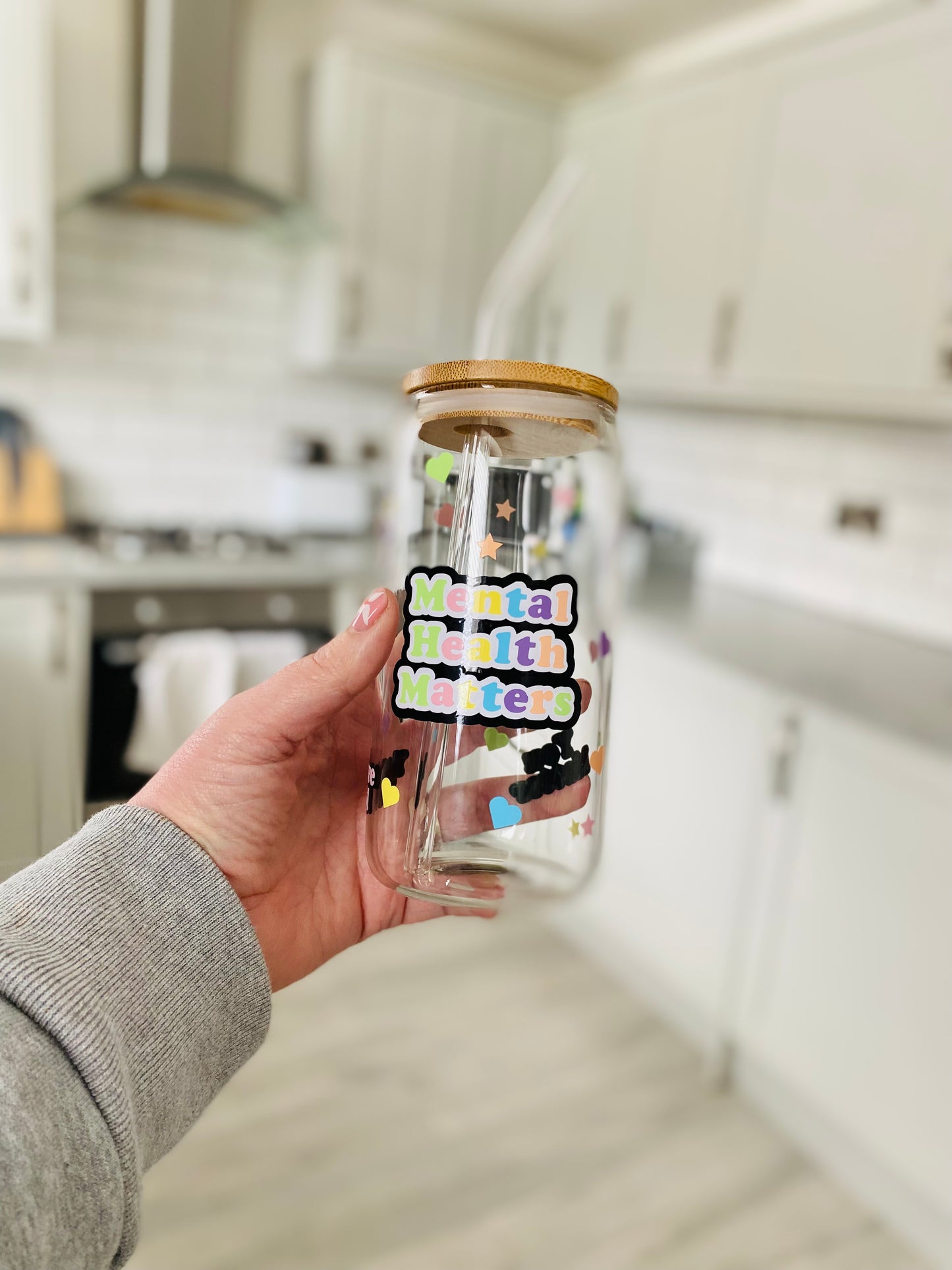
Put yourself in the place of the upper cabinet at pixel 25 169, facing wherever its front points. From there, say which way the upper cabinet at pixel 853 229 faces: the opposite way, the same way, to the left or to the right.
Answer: to the right

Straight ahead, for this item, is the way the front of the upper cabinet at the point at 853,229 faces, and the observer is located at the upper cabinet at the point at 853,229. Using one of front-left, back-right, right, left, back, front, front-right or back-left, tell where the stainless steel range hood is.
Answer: front-right

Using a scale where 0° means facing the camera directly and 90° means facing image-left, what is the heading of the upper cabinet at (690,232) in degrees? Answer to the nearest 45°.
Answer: approximately 45°

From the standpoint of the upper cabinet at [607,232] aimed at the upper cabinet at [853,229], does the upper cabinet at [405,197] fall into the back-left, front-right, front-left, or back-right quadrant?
back-right

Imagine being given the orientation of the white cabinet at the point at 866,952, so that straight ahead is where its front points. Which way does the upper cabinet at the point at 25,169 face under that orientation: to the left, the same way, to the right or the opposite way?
to the left

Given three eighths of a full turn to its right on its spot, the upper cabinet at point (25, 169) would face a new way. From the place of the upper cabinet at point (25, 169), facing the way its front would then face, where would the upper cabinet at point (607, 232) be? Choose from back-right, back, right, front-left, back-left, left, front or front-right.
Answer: back-right
